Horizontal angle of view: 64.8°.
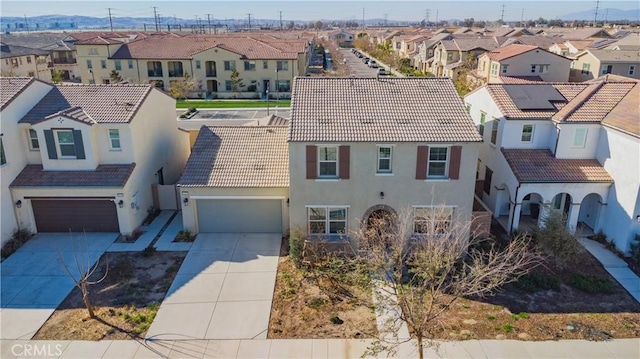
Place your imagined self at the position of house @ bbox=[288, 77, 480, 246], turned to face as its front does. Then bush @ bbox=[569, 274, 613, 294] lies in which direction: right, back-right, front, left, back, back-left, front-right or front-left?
left

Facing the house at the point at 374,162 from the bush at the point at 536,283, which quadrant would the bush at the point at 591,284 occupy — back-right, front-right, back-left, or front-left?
back-right

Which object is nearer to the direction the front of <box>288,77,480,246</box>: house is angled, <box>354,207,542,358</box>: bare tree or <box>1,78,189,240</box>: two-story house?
the bare tree

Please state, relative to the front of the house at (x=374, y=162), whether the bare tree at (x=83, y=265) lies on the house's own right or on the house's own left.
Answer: on the house's own right

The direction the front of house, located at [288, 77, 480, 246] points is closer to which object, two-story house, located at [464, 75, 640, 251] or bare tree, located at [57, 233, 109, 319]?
the bare tree

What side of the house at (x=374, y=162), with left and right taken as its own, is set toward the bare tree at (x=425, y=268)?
front

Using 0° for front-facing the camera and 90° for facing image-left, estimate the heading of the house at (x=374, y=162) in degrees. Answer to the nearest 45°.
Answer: approximately 0°

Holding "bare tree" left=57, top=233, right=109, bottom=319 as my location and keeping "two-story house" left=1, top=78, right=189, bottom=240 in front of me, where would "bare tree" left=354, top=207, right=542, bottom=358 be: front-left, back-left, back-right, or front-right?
back-right

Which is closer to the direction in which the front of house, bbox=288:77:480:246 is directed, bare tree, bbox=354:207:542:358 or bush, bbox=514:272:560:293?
the bare tree

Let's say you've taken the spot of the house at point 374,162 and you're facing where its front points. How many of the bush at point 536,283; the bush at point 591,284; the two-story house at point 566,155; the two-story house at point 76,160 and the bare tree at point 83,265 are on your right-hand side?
2

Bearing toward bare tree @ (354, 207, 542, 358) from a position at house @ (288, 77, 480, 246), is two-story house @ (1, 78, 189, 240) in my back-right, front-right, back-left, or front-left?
back-right

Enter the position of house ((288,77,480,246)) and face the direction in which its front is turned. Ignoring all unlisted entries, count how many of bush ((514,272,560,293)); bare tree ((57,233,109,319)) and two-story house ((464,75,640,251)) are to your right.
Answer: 1

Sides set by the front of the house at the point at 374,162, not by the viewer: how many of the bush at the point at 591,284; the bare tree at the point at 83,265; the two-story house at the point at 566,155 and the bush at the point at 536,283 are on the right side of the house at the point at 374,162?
1

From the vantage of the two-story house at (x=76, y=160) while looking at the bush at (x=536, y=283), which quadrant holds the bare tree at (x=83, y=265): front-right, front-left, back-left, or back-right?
front-right

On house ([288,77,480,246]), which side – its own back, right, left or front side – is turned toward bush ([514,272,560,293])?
left

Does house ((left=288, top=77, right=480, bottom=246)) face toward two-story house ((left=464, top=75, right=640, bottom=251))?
no

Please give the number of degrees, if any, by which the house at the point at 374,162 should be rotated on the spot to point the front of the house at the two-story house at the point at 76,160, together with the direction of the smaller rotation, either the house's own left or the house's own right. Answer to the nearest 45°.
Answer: approximately 90° to the house's own right

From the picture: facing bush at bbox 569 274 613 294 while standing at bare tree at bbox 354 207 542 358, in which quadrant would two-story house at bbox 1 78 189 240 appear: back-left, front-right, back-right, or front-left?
back-left
